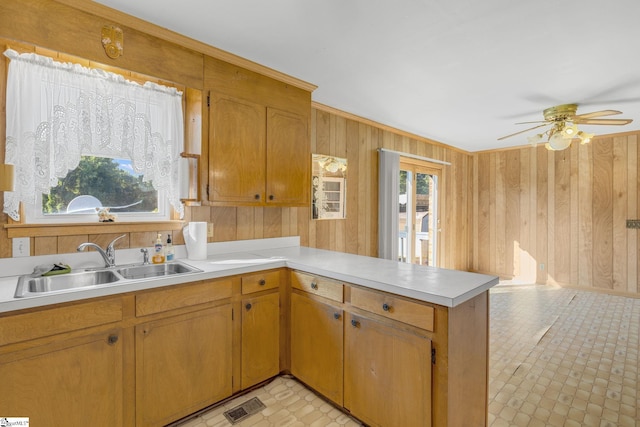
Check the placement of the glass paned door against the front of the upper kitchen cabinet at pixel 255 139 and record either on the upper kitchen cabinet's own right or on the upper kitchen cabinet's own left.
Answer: on the upper kitchen cabinet's own left

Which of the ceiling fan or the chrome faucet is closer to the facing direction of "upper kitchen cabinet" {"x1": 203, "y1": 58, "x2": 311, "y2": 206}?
the ceiling fan

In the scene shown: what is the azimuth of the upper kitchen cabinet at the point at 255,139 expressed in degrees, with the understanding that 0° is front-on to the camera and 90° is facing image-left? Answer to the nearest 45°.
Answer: approximately 315°

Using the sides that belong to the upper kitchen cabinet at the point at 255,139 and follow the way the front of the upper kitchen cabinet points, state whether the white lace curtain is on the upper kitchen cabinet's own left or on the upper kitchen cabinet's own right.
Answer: on the upper kitchen cabinet's own right

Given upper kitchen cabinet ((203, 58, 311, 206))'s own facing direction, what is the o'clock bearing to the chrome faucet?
The chrome faucet is roughly at 4 o'clock from the upper kitchen cabinet.

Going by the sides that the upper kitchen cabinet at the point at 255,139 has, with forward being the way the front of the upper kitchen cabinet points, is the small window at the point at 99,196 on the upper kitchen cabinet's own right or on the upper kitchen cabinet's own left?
on the upper kitchen cabinet's own right

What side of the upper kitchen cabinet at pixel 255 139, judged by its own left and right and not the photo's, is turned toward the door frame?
left
